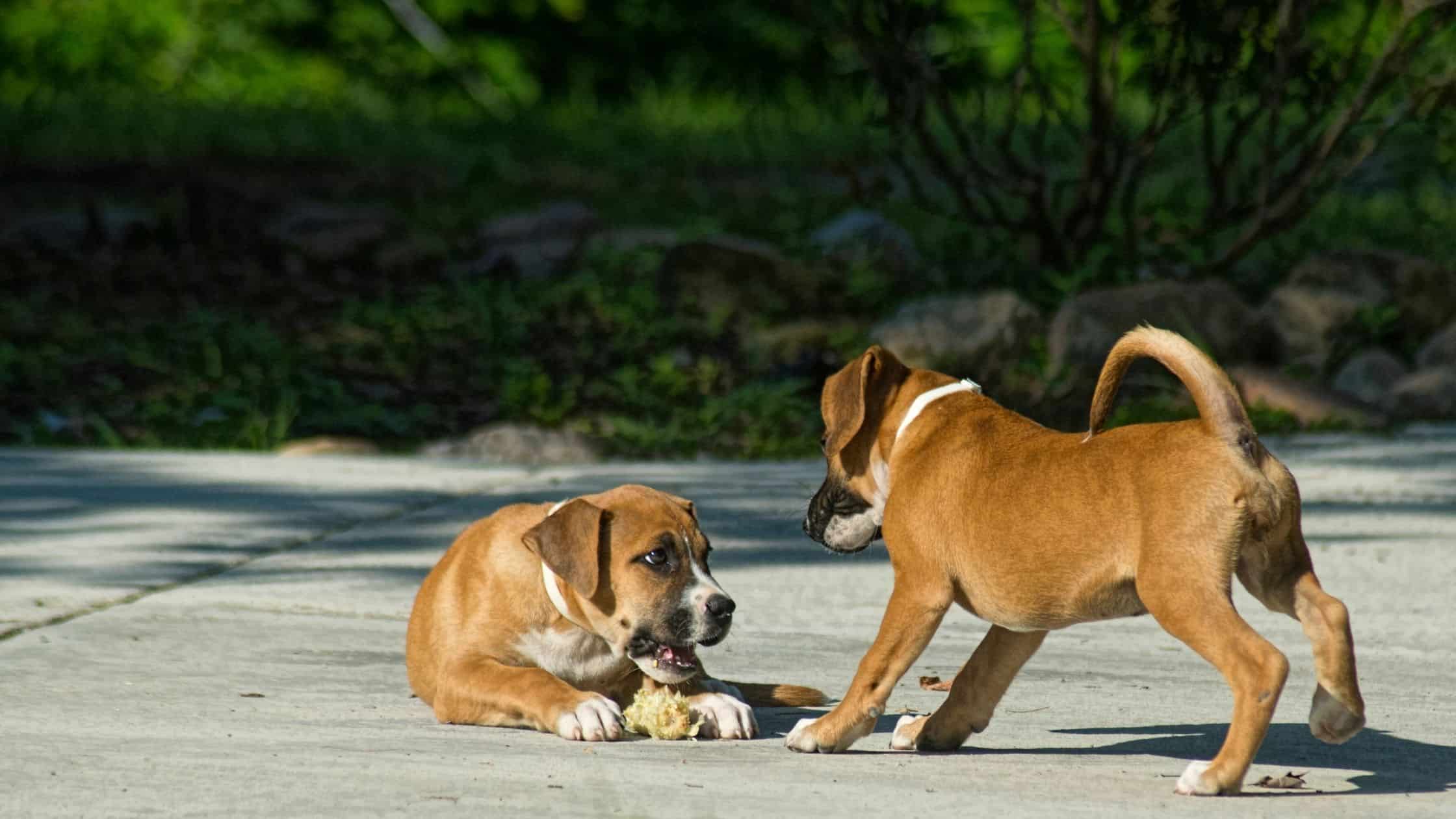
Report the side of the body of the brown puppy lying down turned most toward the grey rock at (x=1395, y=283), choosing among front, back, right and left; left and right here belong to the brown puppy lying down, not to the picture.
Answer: left

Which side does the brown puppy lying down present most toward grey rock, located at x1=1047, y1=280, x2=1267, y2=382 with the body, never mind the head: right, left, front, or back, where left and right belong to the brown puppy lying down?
left

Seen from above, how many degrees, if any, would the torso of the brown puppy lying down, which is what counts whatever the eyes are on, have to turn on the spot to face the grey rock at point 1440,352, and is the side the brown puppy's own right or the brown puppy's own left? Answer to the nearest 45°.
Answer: approximately 90° to the brown puppy's own left

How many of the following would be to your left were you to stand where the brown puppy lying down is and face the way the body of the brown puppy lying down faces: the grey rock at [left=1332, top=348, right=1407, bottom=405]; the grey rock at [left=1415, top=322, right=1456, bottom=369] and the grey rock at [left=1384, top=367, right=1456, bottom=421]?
3

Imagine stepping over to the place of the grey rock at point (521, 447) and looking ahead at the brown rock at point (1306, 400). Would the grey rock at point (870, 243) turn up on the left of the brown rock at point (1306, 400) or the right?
left

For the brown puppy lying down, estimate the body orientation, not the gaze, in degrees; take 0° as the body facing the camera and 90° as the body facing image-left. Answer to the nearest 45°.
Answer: approximately 315°

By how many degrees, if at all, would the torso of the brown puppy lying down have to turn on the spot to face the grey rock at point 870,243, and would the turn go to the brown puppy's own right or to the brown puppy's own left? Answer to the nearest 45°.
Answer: approximately 135° to the brown puppy's own left

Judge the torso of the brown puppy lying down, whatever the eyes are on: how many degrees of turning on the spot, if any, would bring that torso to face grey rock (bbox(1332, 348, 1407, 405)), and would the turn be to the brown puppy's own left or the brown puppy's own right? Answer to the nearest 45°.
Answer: approximately 90° to the brown puppy's own left

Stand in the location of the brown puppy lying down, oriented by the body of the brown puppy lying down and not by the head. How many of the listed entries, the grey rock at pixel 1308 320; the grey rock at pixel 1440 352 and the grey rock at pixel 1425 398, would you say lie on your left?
3

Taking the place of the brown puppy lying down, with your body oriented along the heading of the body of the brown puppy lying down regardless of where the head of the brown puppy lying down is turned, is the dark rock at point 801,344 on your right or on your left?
on your left
